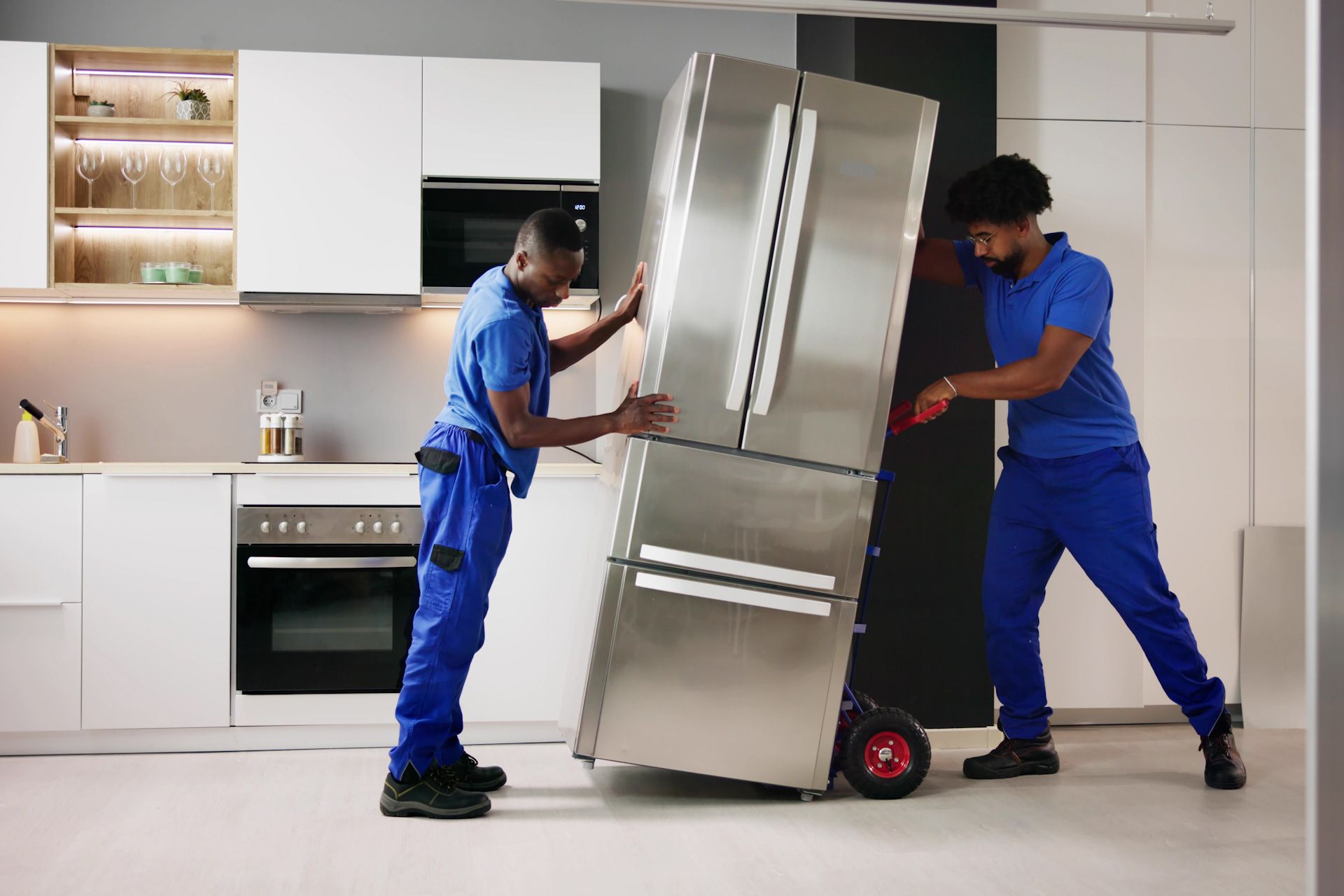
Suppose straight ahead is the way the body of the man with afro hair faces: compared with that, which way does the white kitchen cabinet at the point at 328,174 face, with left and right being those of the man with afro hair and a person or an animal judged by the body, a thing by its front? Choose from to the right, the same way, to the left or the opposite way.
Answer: to the left

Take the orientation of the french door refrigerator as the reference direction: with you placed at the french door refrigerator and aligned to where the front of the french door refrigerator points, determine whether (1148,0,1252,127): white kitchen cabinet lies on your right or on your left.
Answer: on your left

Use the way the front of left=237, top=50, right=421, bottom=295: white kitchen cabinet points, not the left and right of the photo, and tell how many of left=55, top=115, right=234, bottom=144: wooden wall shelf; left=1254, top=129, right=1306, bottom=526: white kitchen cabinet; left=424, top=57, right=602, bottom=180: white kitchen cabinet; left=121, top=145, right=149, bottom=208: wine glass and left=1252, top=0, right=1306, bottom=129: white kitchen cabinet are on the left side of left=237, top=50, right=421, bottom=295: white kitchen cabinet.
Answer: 3

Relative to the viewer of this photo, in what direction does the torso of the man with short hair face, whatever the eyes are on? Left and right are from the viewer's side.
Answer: facing to the right of the viewer

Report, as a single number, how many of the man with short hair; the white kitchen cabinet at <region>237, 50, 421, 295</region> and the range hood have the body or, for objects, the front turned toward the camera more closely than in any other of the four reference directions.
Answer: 2

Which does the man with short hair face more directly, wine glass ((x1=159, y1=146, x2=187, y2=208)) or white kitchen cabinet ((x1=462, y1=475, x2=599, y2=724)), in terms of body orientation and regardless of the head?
the white kitchen cabinet

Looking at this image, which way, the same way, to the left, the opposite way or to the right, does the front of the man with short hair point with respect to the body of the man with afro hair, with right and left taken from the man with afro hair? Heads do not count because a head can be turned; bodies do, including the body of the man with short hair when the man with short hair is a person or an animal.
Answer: the opposite way

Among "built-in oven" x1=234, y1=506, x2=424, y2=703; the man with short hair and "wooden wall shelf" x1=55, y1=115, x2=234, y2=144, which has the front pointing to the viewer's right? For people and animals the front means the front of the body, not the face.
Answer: the man with short hair
